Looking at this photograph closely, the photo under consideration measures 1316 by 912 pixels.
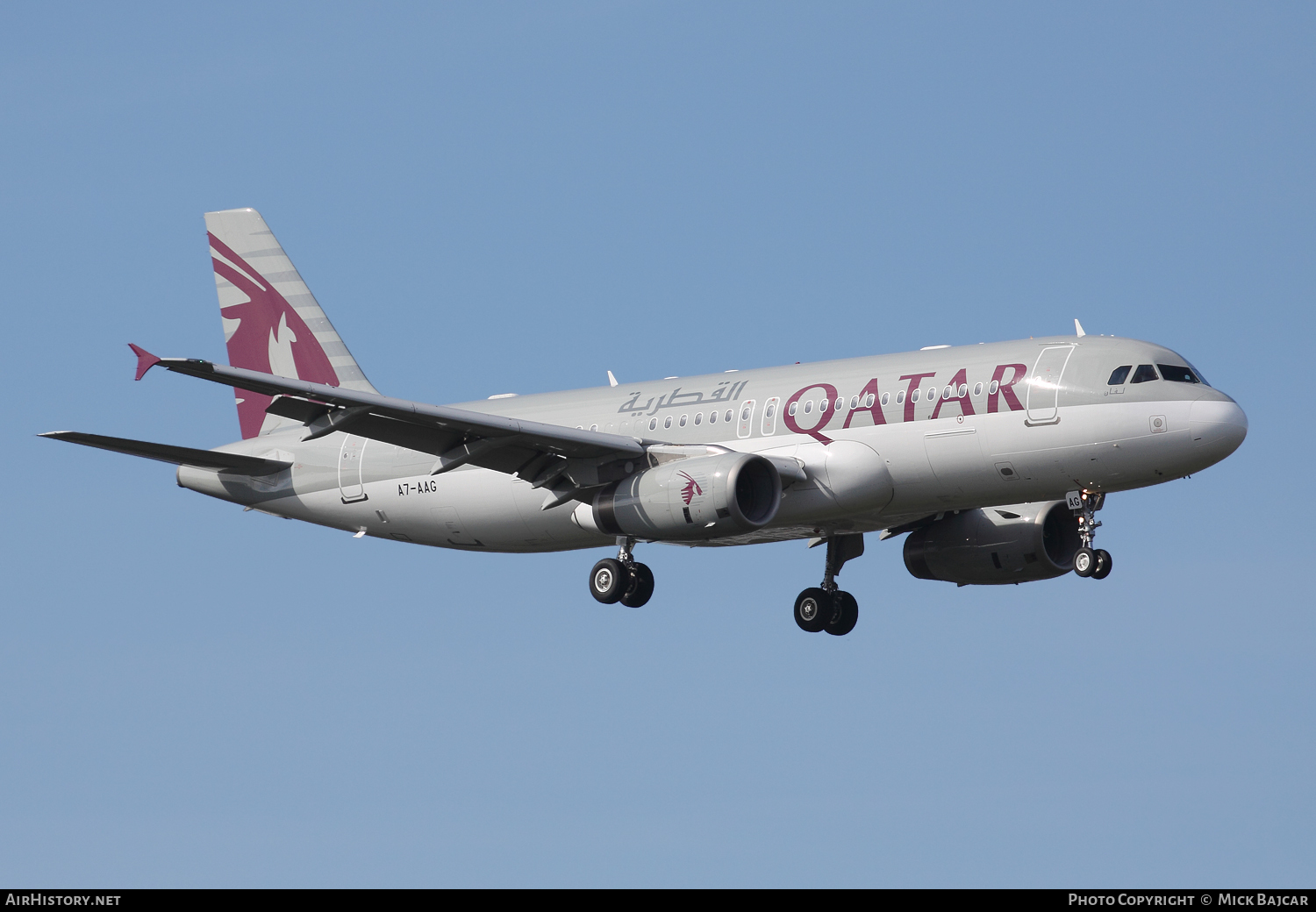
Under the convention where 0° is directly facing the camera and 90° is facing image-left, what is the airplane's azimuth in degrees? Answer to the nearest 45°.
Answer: approximately 315°
